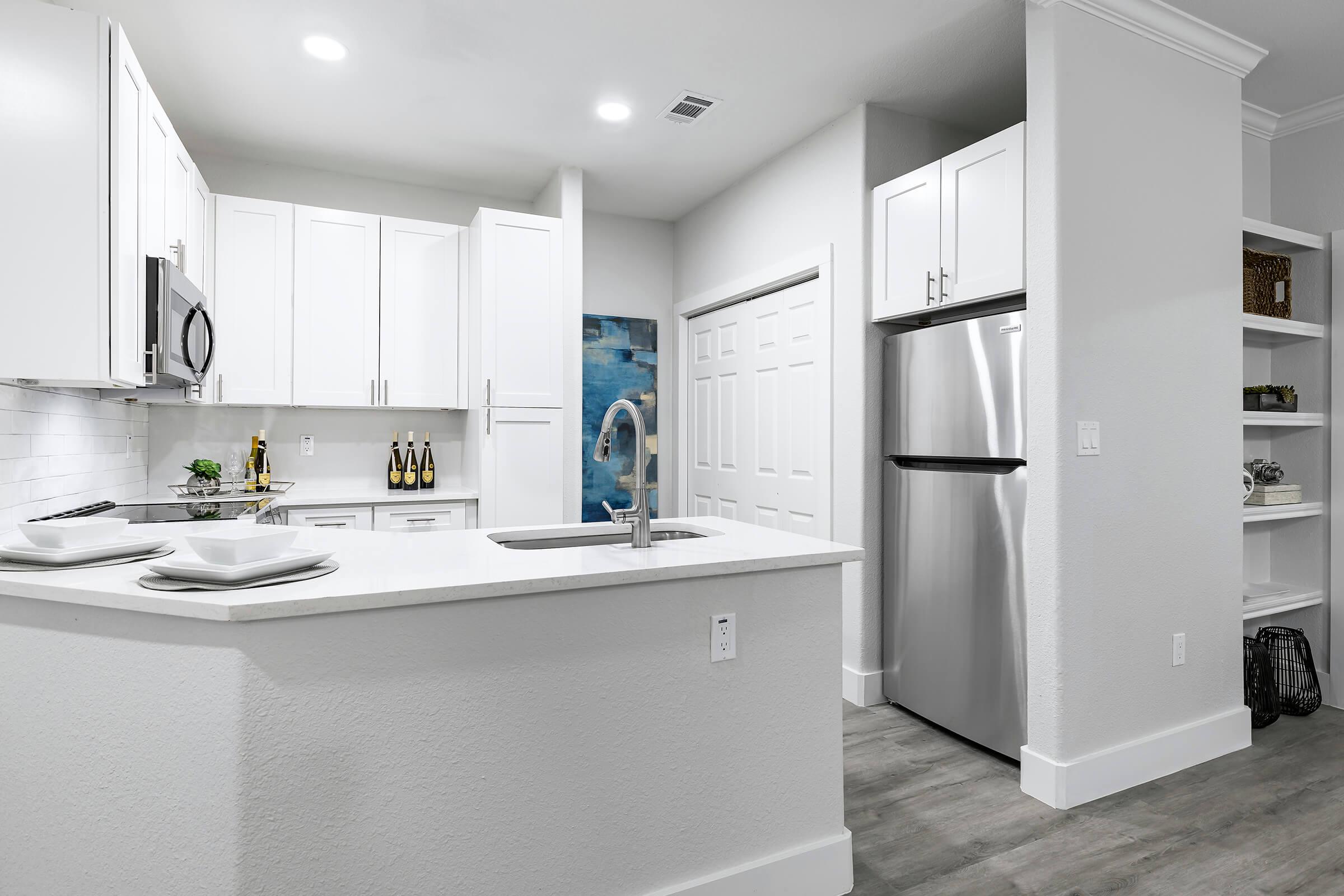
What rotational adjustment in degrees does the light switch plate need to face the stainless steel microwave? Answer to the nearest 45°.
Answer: approximately 90° to its right

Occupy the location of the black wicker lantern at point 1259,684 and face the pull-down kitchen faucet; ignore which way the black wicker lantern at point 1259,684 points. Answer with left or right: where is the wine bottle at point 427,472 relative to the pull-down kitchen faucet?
right

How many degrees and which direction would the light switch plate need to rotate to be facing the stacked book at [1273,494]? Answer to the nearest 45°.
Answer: approximately 90° to its left

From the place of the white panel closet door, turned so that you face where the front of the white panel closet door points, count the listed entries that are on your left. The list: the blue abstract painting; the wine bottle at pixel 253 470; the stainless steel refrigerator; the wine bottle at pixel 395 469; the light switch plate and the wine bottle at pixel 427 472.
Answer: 2

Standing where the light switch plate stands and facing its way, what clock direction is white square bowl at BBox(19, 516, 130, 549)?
The white square bowl is roughly at 3 o'clock from the light switch plate.

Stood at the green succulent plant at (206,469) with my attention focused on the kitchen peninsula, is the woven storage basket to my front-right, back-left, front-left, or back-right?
front-left

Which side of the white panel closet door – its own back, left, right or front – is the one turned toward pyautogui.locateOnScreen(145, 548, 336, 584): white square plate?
front

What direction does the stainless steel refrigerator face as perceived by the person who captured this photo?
facing the viewer and to the left of the viewer

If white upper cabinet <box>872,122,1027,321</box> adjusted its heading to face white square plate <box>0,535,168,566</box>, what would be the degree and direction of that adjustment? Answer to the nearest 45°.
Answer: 0° — it already faces it
